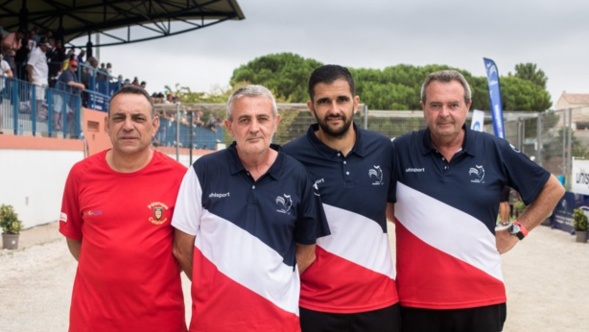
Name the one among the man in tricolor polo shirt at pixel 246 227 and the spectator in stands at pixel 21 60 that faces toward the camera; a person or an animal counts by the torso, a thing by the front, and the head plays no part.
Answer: the man in tricolor polo shirt

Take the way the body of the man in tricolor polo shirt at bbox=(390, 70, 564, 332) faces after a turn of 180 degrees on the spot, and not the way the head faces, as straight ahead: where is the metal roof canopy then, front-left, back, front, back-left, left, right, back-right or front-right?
front-left

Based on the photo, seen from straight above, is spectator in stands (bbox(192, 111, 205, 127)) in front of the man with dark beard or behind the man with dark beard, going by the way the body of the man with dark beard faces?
behind

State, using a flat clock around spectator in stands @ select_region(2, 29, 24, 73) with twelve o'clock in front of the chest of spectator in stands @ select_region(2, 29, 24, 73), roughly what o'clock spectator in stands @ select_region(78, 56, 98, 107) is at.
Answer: spectator in stands @ select_region(78, 56, 98, 107) is roughly at 10 o'clock from spectator in stands @ select_region(2, 29, 24, 73).

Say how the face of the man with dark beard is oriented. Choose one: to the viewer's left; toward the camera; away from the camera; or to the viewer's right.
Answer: toward the camera

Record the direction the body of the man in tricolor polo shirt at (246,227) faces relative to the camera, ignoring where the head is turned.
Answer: toward the camera

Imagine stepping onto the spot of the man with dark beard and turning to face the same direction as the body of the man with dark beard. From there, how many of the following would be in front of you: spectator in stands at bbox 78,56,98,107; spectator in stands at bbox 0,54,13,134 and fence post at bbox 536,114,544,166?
0

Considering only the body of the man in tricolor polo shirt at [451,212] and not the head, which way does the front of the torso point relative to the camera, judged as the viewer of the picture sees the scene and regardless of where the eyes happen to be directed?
toward the camera

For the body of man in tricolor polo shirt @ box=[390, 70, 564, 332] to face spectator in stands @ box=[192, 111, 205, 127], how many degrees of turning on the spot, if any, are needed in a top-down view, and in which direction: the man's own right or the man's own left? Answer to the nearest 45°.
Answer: approximately 135° to the man's own right

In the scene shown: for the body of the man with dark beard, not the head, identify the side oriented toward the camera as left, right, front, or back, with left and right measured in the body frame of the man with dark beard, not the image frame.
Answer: front

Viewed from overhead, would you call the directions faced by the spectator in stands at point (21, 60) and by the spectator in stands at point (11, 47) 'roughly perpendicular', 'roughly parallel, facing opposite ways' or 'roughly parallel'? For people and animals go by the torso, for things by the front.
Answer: roughly parallel

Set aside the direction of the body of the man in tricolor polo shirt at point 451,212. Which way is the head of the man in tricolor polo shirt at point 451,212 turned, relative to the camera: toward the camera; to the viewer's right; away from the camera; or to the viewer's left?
toward the camera

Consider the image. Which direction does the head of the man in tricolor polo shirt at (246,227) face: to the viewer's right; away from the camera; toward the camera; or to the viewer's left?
toward the camera

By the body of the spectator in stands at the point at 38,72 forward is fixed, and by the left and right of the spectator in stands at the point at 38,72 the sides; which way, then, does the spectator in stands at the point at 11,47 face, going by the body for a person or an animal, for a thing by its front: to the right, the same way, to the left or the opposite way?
the same way

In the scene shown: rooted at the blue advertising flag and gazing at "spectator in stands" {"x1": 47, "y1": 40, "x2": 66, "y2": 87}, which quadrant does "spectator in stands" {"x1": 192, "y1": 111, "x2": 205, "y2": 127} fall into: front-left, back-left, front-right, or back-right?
front-right

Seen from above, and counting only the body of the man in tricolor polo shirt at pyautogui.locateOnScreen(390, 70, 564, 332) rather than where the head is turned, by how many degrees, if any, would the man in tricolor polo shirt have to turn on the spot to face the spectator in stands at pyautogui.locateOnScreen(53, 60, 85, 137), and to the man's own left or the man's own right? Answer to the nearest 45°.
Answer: approximately 135° to the man's own right
